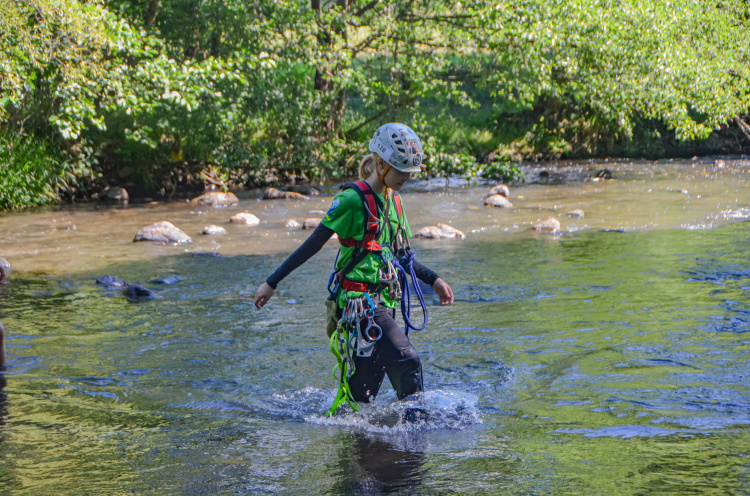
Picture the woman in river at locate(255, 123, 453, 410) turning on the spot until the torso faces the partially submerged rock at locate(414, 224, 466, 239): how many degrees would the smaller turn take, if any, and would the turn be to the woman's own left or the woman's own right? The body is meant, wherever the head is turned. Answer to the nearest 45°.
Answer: approximately 135° to the woman's own left

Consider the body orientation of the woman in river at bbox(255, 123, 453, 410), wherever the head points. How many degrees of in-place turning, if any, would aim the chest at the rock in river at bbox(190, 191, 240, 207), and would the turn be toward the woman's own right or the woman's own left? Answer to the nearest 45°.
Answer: approximately 135° to the woman's own left

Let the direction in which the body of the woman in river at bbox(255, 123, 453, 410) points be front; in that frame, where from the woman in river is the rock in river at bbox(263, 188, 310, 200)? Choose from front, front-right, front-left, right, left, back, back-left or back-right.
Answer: back-left

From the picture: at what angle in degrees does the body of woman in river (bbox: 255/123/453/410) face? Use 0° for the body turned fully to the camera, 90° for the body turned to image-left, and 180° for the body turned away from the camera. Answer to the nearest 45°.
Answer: approximately 315°

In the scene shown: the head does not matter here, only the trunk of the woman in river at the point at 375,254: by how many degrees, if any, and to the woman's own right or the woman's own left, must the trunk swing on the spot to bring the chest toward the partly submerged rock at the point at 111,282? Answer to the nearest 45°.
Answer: approximately 180°

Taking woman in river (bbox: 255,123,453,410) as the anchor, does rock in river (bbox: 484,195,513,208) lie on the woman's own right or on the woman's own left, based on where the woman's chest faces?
on the woman's own left

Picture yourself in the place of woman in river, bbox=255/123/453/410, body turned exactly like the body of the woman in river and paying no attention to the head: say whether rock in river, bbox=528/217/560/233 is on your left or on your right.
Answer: on your left

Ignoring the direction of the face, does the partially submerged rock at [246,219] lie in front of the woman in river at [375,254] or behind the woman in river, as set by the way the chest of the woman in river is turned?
behind

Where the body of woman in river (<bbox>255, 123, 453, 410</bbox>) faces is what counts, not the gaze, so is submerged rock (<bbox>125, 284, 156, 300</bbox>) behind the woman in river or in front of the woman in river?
behind
